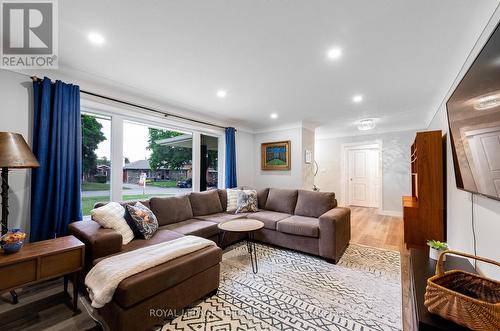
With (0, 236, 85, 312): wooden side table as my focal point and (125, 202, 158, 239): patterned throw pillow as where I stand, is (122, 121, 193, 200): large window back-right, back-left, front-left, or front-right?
back-right

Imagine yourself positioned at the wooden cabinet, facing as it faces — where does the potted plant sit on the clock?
The potted plant is roughly at 9 o'clock from the wooden cabinet.

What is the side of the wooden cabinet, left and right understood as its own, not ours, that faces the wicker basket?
left

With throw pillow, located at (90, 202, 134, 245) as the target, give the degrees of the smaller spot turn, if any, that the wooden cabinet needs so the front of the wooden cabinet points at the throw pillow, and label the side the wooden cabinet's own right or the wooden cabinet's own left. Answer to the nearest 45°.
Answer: approximately 45° to the wooden cabinet's own left

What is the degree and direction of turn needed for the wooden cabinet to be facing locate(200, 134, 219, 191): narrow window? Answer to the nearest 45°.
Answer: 0° — it already faces it

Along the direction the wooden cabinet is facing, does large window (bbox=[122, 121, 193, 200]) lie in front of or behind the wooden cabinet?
in front

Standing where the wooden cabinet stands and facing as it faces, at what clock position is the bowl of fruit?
The bowl of fruit is roughly at 10 o'clock from the wooden cabinet.

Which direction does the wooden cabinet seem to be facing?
to the viewer's left

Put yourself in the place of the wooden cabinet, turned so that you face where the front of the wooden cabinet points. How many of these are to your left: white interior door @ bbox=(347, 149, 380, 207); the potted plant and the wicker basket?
2

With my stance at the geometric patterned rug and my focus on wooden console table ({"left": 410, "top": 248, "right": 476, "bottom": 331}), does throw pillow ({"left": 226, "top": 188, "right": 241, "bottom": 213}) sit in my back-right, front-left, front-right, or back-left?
back-left

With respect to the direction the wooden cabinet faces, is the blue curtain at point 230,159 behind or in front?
in front

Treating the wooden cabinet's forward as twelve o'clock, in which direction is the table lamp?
The table lamp is roughly at 10 o'clock from the wooden cabinet.

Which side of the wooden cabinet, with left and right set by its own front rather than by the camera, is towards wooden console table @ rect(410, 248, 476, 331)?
left

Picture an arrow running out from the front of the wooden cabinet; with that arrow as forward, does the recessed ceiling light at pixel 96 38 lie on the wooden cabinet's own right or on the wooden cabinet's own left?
on the wooden cabinet's own left

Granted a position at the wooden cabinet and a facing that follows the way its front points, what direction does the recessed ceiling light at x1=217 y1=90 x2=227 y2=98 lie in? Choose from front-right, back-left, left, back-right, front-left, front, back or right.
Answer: front-left
